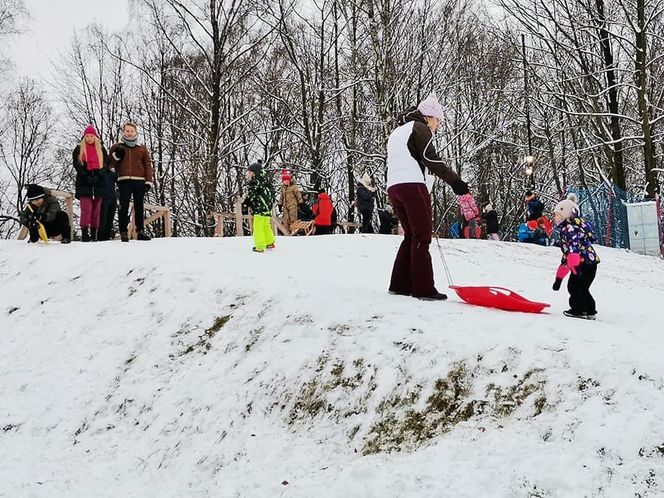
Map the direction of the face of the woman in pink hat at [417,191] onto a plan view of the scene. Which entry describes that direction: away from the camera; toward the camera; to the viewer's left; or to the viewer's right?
to the viewer's right

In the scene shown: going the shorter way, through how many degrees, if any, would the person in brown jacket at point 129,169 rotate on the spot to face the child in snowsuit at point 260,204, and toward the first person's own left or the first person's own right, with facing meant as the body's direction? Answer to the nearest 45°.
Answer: approximately 45° to the first person's own left

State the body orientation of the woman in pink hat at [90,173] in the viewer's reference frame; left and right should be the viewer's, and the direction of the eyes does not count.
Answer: facing the viewer

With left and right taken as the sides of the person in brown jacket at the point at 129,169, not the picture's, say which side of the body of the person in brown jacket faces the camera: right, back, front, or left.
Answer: front

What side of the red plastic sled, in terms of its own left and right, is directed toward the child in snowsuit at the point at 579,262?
back

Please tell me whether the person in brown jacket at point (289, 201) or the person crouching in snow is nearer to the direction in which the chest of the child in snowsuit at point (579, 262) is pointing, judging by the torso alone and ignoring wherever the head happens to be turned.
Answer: the person crouching in snow

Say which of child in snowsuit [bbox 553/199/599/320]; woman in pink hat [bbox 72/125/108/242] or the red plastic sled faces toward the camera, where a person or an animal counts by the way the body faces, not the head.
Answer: the woman in pink hat

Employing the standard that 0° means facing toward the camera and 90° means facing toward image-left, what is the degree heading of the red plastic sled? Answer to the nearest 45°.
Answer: approximately 90°

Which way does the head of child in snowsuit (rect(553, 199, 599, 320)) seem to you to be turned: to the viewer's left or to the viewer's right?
to the viewer's left

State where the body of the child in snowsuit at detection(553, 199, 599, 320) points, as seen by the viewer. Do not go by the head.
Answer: to the viewer's left

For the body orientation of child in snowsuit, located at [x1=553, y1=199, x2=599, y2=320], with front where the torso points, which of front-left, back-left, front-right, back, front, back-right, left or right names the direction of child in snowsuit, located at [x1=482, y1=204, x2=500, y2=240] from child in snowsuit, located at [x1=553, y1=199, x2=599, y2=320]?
right

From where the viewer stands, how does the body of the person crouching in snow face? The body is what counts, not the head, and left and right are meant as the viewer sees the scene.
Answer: facing the viewer and to the left of the viewer

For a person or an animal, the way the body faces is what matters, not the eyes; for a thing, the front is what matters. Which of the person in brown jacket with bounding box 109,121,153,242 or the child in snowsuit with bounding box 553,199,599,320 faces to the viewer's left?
the child in snowsuit
